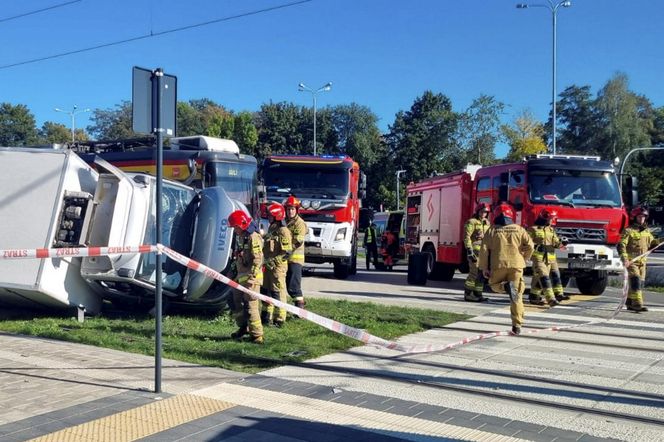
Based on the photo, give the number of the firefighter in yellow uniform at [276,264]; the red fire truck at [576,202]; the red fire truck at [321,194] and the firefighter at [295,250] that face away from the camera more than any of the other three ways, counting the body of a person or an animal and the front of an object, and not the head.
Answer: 0

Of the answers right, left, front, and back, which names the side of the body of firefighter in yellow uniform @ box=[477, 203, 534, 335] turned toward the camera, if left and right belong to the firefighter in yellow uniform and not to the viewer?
back

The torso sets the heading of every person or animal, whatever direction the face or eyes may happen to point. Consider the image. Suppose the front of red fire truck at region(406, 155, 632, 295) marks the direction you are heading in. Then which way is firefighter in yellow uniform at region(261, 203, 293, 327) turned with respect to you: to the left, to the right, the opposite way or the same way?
to the right

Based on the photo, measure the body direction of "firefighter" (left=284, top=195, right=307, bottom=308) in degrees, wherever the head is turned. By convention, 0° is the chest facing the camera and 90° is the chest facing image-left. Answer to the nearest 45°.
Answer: approximately 45°

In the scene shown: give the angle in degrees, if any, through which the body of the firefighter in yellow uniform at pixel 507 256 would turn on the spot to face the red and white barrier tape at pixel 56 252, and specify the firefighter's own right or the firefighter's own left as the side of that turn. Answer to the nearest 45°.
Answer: approximately 135° to the firefighter's own left

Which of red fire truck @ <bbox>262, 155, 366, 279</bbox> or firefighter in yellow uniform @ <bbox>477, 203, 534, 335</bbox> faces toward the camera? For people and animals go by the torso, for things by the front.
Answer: the red fire truck

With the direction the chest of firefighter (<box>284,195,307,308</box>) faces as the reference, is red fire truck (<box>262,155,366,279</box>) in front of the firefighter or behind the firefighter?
behind

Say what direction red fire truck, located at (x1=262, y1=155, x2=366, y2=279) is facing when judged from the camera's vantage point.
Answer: facing the viewer

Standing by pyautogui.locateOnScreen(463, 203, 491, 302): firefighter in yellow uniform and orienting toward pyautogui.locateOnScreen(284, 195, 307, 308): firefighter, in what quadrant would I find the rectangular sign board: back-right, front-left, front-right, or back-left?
front-left

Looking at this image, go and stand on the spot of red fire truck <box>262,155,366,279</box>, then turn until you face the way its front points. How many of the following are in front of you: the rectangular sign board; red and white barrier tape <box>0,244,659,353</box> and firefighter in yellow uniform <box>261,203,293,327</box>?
3

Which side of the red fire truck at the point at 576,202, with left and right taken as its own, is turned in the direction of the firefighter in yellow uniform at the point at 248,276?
right

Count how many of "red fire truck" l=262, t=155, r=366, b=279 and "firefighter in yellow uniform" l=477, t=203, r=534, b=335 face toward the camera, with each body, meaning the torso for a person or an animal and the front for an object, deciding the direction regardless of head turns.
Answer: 1

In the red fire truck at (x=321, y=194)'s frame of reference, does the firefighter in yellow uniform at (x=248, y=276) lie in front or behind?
in front

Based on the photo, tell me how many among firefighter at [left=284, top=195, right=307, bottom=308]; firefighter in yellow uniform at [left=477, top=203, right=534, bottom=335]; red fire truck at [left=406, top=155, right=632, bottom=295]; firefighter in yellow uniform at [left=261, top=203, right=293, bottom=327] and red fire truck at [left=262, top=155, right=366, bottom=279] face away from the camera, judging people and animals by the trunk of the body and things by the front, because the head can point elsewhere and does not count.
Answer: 1
